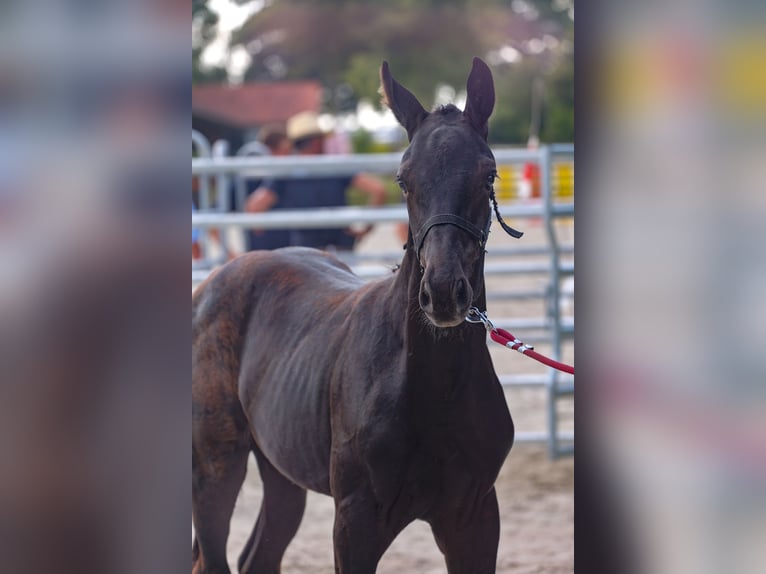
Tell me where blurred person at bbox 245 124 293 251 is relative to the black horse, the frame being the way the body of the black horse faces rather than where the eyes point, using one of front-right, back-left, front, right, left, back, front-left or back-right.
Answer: back-left

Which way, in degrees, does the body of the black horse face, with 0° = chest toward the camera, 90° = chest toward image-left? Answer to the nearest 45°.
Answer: approximately 315°

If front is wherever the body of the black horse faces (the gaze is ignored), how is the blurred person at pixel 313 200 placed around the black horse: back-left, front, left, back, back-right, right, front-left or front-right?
back-left

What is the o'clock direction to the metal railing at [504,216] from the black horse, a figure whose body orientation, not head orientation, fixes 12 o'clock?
The metal railing is roughly at 8 o'clock from the black horse.

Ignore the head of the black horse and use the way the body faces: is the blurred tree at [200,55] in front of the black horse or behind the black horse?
behind
